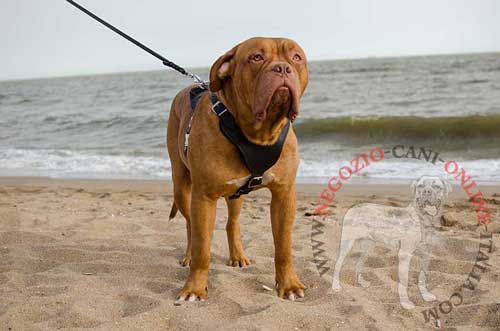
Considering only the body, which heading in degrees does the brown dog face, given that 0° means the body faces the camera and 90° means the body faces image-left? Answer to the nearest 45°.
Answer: approximately 315°
